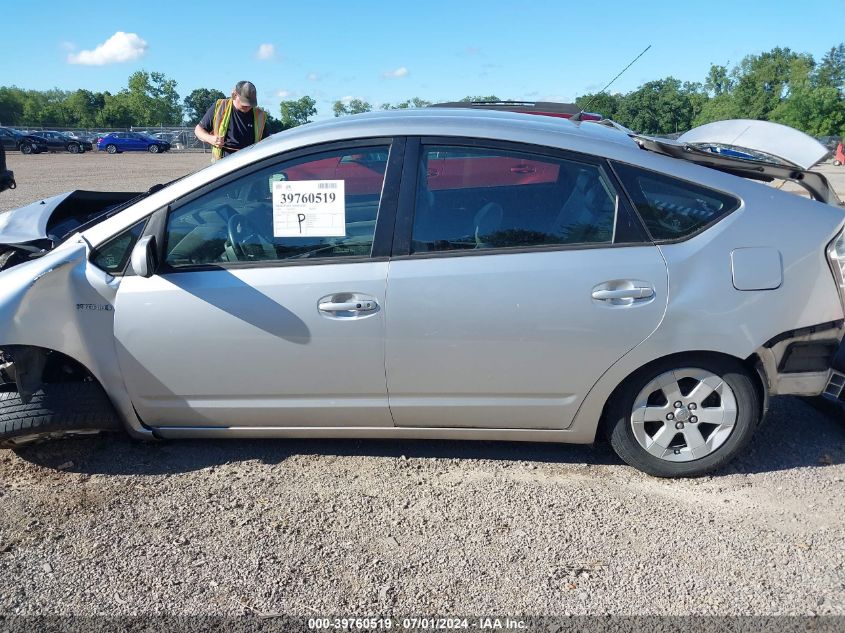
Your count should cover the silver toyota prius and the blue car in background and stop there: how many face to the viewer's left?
1

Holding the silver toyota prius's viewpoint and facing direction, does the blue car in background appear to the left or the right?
on its right

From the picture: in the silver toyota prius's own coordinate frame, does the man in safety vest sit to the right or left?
on its right

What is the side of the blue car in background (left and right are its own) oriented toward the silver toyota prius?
right

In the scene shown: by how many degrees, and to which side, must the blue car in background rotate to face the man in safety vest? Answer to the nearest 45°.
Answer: approximately 90° to its right

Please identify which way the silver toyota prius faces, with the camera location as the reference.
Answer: facing to the left of the viewer

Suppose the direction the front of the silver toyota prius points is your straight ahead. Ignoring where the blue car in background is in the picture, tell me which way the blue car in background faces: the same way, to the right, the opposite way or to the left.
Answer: the opposite way

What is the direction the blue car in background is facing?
to the viewer's right

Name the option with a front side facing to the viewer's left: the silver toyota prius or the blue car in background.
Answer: the silver toyota prius
